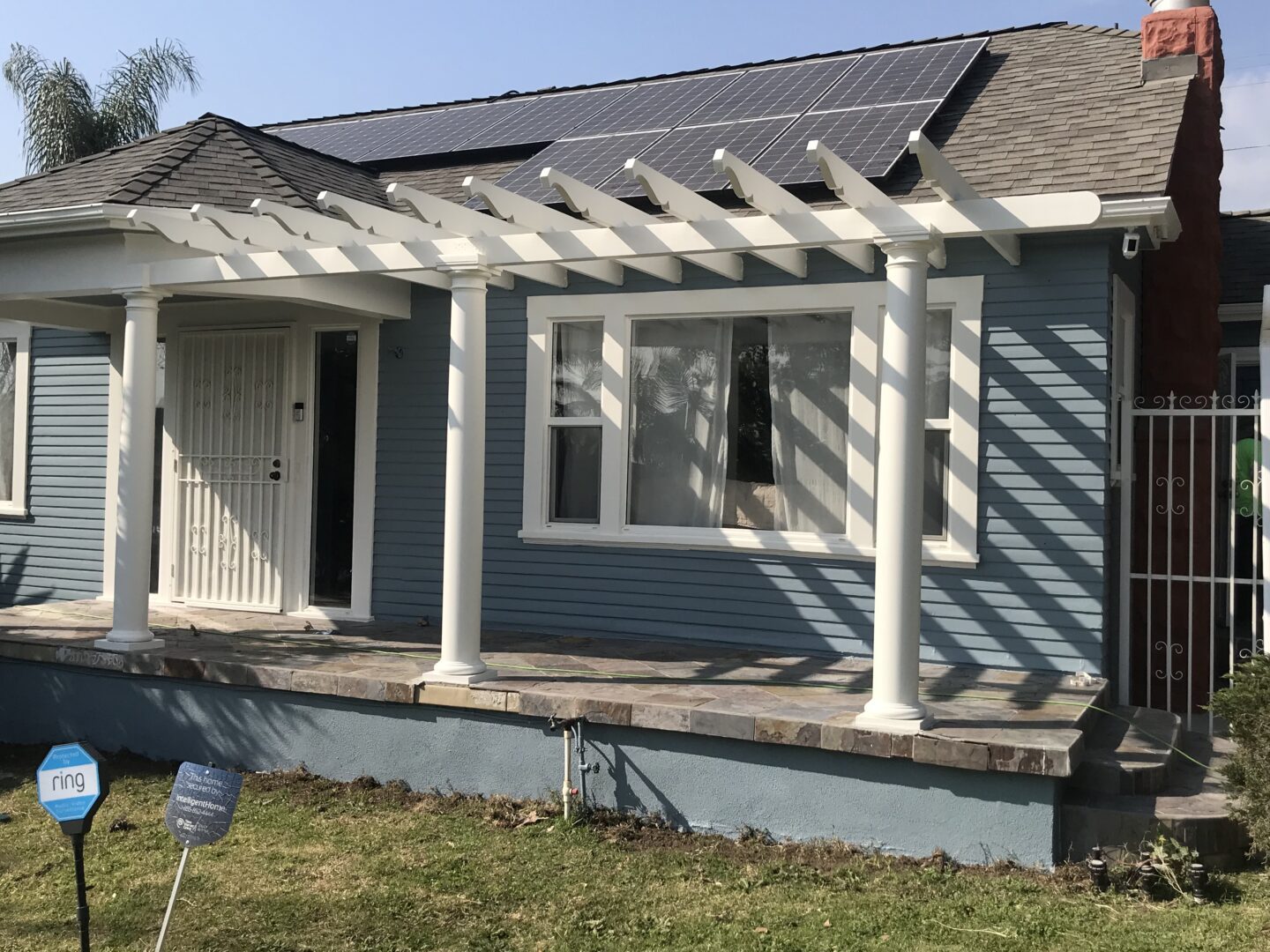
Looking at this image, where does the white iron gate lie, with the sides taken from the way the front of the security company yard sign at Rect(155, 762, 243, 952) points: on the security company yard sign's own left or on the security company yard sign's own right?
on the security company yard sign's own left

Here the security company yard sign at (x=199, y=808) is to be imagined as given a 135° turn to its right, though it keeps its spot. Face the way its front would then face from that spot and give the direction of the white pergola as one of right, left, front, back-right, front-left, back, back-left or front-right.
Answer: right

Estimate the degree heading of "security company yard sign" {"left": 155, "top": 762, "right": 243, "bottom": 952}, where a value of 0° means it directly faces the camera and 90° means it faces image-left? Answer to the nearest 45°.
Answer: approximately 0°

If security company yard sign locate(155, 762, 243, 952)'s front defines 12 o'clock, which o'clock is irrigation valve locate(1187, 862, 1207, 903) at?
The irrigation valve is roughly at 9 o'clock from the security company yard sign.

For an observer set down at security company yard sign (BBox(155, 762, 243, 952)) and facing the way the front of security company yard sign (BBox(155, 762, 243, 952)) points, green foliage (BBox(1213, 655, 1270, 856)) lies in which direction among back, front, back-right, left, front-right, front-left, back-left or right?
left

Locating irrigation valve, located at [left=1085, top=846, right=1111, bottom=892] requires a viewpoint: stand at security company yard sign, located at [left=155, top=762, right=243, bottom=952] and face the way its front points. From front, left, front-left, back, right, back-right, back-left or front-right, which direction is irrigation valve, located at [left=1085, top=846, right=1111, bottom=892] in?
left

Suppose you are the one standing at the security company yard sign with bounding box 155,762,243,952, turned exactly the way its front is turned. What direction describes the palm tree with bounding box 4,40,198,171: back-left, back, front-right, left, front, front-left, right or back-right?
back

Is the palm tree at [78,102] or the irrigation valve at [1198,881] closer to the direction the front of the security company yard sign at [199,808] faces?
the irrigation valve
